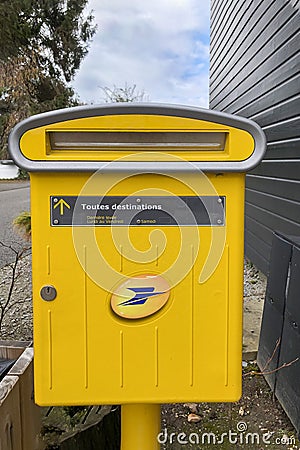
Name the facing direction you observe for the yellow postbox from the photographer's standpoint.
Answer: facing the viewer

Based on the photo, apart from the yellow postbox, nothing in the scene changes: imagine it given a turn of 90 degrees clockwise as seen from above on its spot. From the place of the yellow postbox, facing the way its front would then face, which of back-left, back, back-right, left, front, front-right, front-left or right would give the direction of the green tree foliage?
right
